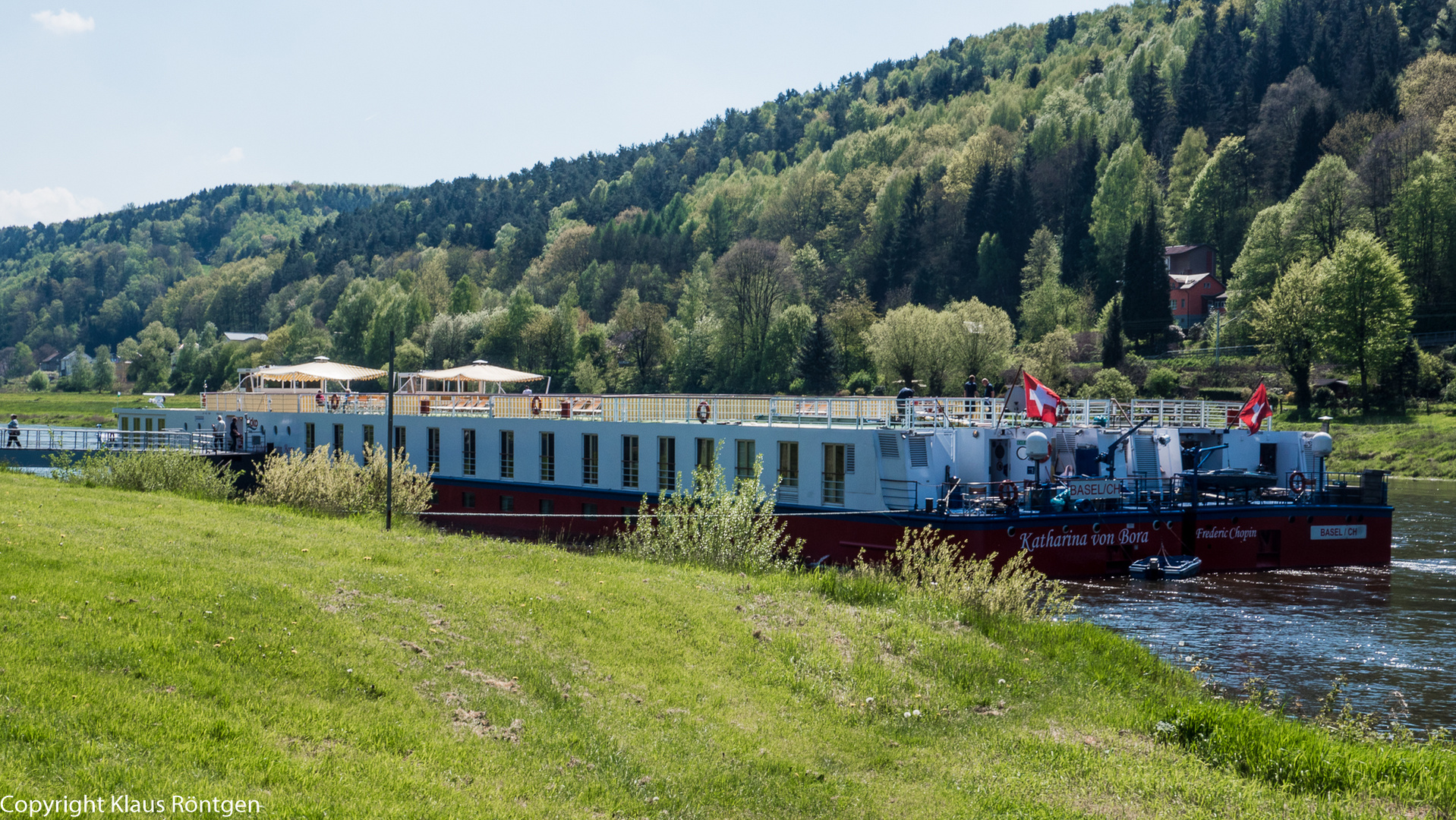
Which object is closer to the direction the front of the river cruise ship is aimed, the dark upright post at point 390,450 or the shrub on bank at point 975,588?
the dark upright post

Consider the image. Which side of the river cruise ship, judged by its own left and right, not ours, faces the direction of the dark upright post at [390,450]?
left

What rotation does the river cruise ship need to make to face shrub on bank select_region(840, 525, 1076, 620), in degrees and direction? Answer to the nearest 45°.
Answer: approximately 135° to its left

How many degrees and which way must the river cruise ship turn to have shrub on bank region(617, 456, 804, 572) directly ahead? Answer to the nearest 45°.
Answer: approximately 90° to its left

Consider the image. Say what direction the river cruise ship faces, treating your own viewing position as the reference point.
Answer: facing away from the viewer and to the left of the viewer

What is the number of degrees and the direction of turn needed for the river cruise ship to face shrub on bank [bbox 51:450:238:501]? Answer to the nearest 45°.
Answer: approximately 45° to its left
